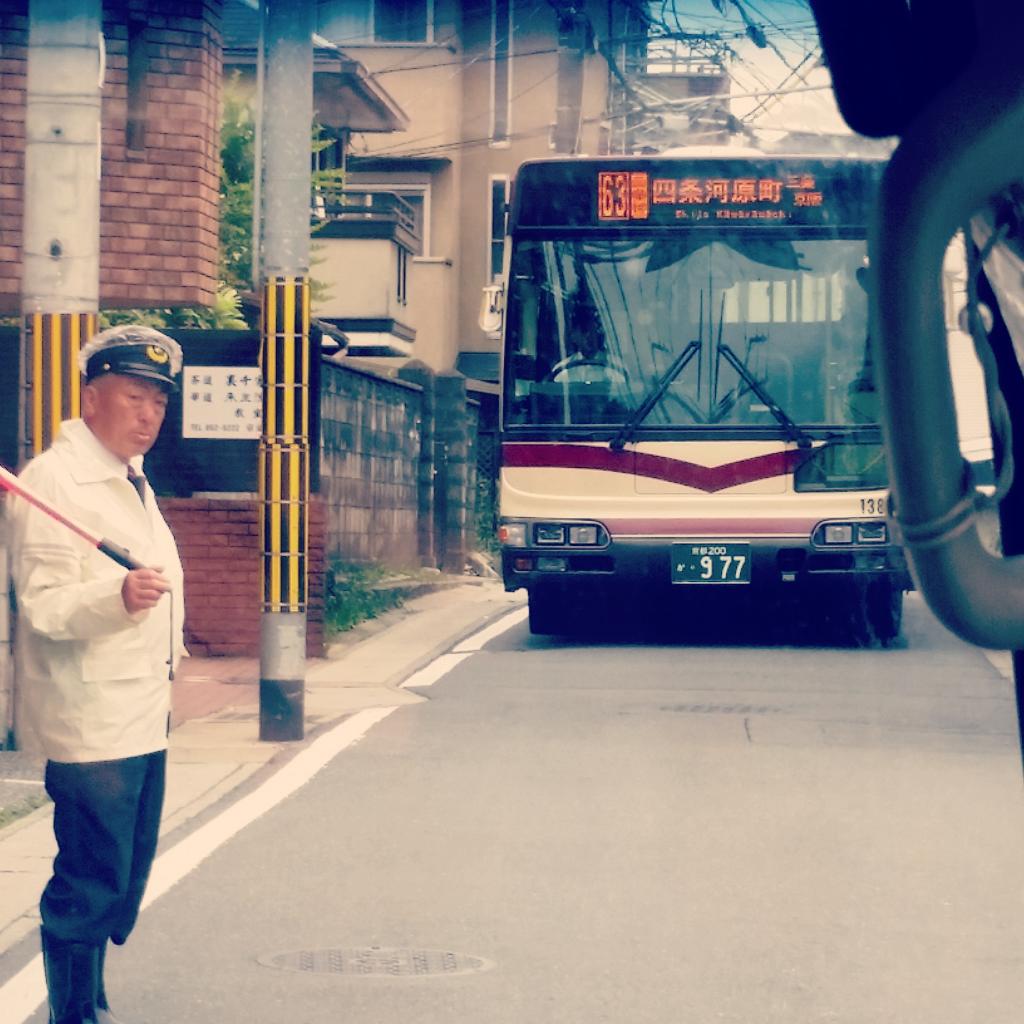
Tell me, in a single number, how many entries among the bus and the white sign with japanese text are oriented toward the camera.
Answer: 2

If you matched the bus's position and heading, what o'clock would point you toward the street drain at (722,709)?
The street drain is roughly at 12 o'clock from the bus.

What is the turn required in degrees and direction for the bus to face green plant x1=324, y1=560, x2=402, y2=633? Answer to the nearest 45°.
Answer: approximately 45° to its right

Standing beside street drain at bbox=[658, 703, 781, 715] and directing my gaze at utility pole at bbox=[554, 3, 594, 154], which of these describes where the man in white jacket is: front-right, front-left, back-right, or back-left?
back-left

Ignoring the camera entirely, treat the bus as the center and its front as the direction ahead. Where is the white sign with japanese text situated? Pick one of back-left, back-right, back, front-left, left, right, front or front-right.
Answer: right

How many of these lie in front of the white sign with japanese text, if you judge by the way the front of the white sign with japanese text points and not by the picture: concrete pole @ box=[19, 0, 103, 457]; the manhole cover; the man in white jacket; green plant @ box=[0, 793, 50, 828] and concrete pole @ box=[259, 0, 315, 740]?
5

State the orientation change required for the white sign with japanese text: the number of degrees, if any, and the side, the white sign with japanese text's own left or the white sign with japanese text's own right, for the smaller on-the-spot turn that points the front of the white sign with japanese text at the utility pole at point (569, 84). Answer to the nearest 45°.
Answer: approximately 135° to the white sign with japanese text's own left

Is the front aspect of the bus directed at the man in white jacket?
yes

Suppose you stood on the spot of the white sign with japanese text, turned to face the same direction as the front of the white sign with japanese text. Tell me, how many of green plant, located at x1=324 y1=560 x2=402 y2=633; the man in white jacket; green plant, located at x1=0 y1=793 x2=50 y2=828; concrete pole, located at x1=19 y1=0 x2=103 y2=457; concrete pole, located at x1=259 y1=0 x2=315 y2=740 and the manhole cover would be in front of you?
5

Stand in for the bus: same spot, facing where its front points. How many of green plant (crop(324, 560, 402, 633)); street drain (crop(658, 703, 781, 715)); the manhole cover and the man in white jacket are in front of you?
3

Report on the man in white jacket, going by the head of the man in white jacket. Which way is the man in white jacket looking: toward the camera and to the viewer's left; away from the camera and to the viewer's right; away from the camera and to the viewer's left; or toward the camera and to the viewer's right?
toward the camera and to the viewer's right

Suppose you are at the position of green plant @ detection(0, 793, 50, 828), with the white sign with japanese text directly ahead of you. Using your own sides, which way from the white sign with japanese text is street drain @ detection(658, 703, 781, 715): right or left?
right

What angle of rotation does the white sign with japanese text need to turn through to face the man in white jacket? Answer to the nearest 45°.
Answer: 0° — it already faces them
